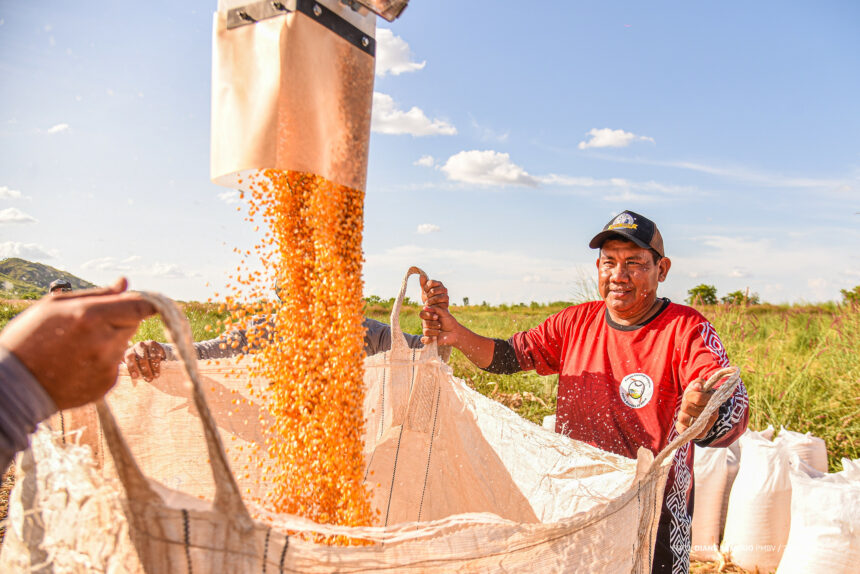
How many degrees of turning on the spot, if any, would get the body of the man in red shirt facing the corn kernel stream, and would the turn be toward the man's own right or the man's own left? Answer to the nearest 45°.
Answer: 0° — they already face it

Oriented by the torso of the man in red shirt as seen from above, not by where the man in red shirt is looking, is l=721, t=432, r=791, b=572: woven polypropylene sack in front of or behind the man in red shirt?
behind

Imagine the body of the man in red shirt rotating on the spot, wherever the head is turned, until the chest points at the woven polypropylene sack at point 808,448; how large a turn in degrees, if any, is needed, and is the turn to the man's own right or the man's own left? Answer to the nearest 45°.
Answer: approximately 180°

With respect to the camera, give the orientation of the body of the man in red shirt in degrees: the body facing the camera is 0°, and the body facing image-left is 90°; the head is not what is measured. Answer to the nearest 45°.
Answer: approximately 45°

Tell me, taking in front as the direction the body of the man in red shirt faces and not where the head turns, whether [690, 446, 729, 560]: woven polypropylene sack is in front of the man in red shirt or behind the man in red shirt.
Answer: behind
